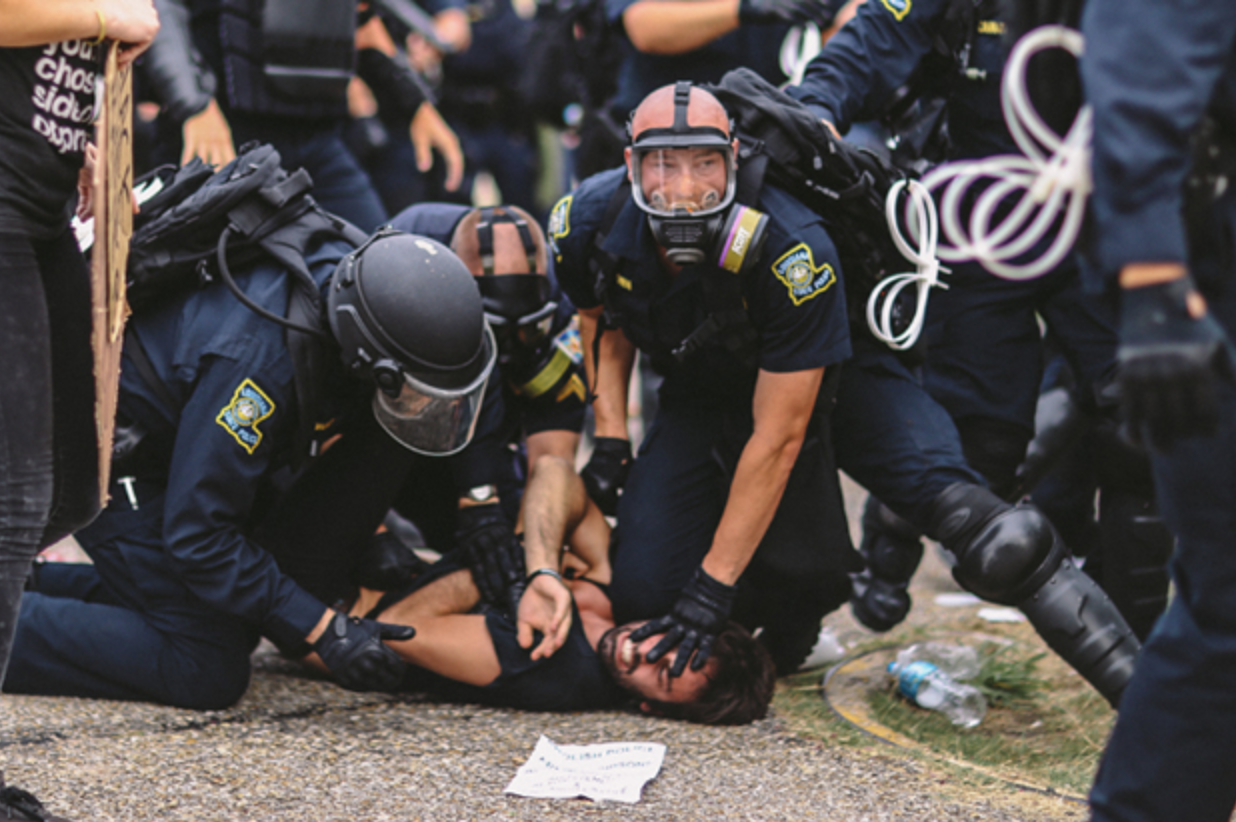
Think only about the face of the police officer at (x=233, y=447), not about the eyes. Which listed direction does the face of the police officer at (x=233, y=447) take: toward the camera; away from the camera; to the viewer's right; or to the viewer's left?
to the viewer's right

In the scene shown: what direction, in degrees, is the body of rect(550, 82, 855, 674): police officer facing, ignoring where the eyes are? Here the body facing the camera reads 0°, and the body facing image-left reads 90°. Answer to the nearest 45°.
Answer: approximately 0°

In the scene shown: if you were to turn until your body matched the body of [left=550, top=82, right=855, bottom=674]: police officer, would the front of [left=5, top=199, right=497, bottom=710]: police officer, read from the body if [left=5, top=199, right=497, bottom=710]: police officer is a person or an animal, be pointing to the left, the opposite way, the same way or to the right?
to the left

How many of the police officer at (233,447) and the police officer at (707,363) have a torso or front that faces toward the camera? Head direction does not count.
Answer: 1

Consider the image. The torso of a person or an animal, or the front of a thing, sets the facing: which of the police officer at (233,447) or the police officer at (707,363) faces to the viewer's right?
the police officer at (233,447)

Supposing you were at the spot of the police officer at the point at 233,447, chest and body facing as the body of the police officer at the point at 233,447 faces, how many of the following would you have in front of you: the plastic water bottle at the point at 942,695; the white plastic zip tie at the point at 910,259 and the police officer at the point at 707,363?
3

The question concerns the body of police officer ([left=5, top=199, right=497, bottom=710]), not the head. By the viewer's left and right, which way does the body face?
facing to the right of the viewer

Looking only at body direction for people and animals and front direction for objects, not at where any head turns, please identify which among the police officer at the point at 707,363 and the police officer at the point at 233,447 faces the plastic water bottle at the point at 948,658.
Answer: the police officer at the point at 233,447

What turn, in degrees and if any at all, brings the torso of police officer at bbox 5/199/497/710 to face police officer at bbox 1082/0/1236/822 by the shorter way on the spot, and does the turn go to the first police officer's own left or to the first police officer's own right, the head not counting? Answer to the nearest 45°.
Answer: approximately 45° to the first police officer's own right

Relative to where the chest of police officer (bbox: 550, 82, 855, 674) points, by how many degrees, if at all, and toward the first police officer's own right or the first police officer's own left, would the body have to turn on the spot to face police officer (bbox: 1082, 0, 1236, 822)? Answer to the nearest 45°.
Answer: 0° — they already face them

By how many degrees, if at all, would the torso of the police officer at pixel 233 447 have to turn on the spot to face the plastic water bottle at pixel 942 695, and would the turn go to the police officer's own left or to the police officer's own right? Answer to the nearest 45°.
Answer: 0° — they already face it
